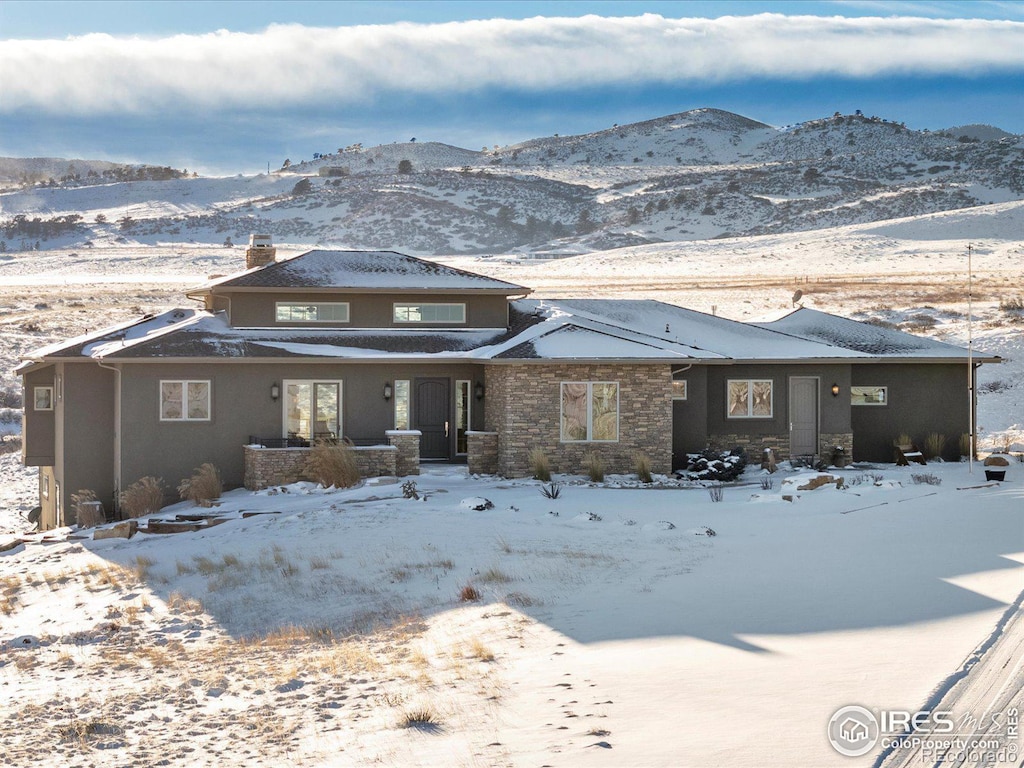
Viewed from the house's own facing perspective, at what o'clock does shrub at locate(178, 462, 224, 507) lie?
The shrub is roughly at 2 o'clock from the house.

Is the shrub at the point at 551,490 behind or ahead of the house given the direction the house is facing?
ahead

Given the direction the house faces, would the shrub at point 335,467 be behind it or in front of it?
in front

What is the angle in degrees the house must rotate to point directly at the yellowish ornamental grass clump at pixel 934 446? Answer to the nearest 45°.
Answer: approximately 90° to its left

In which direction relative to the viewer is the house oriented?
toward the camera

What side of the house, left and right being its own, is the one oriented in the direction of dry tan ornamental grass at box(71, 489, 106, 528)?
right
